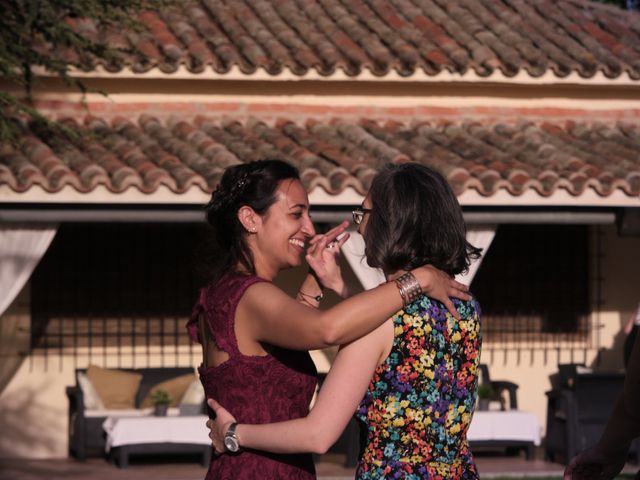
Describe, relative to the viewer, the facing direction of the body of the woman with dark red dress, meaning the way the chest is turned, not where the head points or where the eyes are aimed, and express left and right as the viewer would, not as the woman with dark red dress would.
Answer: facing to the right of the viewer

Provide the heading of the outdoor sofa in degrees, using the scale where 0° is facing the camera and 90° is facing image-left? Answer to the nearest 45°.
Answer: approximately 0°

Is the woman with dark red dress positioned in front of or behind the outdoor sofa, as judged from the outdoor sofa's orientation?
in front

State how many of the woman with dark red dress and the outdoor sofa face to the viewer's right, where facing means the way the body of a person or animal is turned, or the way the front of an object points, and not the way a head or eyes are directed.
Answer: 1

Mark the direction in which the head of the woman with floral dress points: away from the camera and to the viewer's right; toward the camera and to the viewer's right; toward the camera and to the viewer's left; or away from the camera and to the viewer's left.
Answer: away from the camera and to the viewer's left

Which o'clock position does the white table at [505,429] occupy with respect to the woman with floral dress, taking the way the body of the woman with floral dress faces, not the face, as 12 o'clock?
The white table is roughly at 2 o'clock from the woman with floral dress.

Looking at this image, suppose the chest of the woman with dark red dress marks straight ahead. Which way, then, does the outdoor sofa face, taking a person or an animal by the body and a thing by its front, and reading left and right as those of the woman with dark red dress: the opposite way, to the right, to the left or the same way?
to the right

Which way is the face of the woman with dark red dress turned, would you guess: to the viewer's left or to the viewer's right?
to the viewer's right

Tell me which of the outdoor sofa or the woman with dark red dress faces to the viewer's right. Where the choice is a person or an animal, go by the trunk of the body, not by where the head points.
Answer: the woman with dark red dress

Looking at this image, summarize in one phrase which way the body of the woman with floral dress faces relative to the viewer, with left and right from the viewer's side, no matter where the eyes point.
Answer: facing away from the viewer and to the left of the viewer
